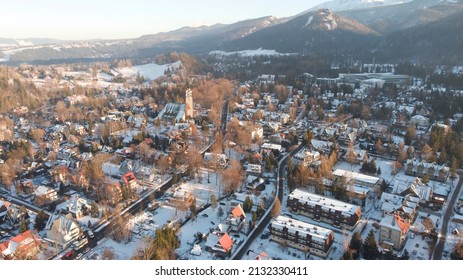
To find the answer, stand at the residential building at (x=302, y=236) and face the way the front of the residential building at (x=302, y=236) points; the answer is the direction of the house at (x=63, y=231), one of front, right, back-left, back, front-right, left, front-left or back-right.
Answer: front-right

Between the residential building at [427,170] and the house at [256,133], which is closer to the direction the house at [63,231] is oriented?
the residential building

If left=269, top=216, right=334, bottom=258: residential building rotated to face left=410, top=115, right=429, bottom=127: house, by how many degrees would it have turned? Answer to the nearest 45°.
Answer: approximately 180°

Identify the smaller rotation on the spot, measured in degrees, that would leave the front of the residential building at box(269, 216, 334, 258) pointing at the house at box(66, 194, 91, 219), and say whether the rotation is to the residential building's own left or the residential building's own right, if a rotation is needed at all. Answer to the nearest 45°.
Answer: approximately 45° to the residential building's own right

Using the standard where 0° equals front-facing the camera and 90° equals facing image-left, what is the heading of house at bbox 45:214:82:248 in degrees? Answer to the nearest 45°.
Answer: approximately 315°

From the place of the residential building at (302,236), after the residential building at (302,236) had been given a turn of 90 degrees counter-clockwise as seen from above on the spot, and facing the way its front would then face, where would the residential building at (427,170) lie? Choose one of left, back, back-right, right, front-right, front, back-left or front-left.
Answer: left

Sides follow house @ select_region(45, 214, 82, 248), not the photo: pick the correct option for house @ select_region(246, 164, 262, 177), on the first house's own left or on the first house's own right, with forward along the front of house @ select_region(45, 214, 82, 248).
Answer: on the first house's own left

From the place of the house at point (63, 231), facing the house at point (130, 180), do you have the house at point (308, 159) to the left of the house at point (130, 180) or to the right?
right

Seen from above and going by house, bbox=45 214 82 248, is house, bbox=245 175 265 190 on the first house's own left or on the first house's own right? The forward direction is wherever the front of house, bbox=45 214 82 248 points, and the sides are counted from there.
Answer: on the first house's own left

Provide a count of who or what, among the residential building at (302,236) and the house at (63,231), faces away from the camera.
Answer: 0

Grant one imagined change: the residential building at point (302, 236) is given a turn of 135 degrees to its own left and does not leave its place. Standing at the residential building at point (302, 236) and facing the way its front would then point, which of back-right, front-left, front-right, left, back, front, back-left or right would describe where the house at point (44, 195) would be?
back

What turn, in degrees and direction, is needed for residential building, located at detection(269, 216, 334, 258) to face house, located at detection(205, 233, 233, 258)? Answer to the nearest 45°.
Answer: approximately 45° to its right

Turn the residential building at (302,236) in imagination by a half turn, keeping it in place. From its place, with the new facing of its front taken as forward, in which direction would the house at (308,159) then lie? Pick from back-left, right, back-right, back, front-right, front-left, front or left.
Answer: front-left

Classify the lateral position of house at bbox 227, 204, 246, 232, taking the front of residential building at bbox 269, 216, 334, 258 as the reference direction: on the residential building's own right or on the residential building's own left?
on the residential building's own right
